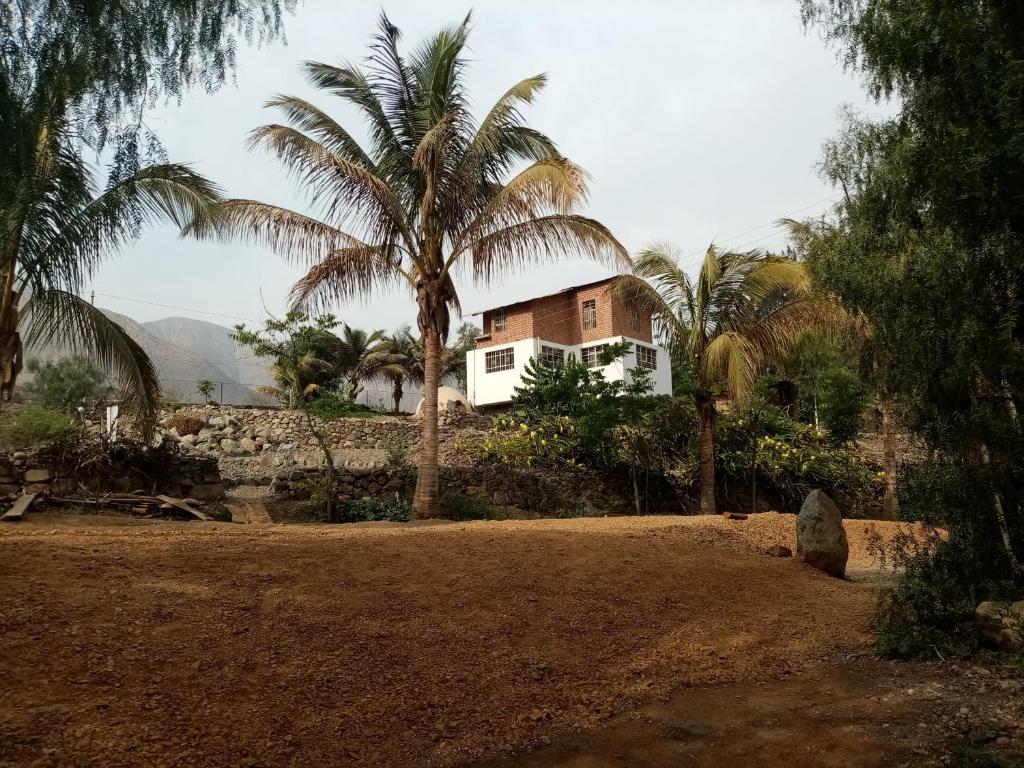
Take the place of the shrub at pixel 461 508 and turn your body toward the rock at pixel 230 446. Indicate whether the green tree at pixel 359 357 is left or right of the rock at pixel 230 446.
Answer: right
